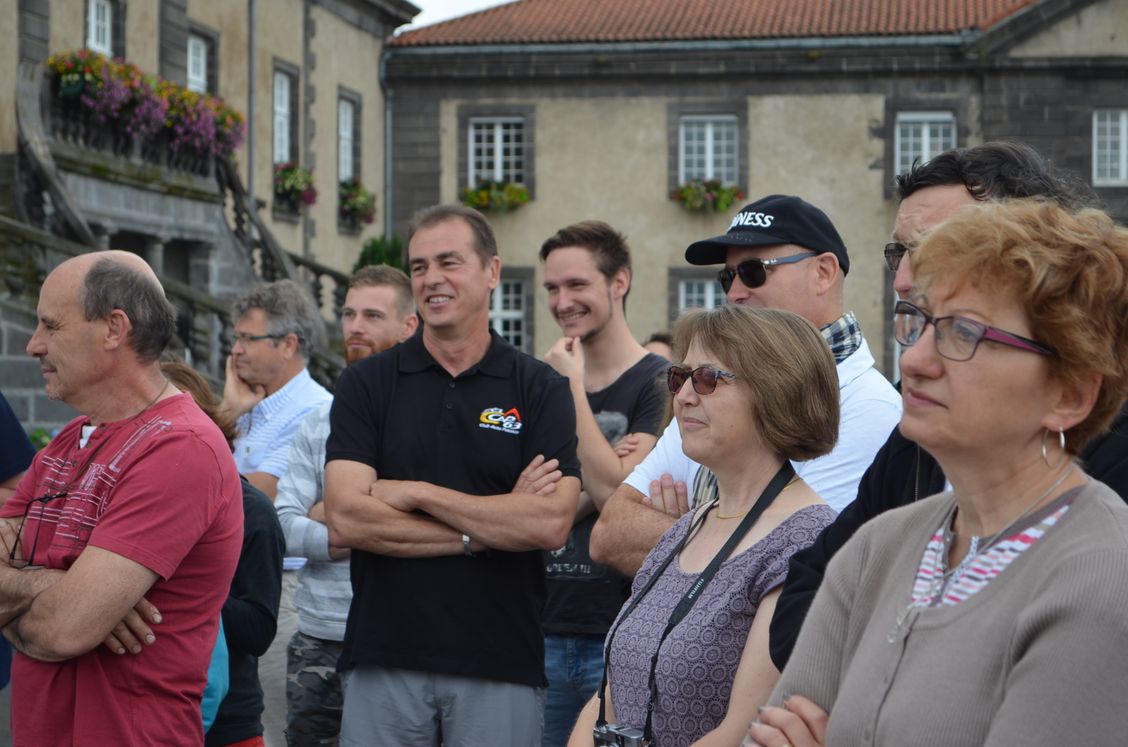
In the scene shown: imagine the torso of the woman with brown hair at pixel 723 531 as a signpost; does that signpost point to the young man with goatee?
no

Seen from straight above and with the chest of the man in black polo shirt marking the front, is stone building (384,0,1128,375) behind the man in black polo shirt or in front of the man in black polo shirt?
behind

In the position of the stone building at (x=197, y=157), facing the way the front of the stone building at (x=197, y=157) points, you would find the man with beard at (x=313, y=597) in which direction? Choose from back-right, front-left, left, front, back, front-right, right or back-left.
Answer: front-right

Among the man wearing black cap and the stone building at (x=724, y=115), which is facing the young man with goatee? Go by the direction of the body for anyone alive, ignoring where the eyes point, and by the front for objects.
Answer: the stone building

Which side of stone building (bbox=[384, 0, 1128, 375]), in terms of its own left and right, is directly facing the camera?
front

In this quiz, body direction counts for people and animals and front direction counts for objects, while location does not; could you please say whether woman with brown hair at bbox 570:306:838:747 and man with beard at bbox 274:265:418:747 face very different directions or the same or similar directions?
same or similar directions

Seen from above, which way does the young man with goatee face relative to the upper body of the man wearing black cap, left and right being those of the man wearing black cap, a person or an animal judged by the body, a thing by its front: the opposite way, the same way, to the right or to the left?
the same way

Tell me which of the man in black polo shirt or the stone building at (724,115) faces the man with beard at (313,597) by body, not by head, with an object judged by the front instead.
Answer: the stone building

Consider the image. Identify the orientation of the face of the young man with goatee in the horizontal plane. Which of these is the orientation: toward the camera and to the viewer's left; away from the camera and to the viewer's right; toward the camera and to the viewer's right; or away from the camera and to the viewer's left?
toward the camera and to the viewer's left

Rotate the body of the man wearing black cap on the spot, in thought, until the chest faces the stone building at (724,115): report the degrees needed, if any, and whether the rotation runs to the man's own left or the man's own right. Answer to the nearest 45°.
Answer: approximately 135° to the man's own right

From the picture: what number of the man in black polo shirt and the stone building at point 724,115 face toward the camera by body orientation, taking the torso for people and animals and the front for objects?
2

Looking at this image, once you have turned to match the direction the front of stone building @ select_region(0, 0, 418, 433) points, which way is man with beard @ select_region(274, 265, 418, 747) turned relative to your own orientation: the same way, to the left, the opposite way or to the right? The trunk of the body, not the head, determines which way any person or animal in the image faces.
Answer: to the right

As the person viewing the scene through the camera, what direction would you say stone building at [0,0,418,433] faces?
facing the viewer and to the right of the viewer

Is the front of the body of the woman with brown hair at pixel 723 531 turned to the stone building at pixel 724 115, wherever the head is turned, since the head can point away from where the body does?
no

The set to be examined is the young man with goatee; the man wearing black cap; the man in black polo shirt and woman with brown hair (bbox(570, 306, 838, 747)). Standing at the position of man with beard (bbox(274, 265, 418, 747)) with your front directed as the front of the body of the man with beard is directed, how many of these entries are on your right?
0
